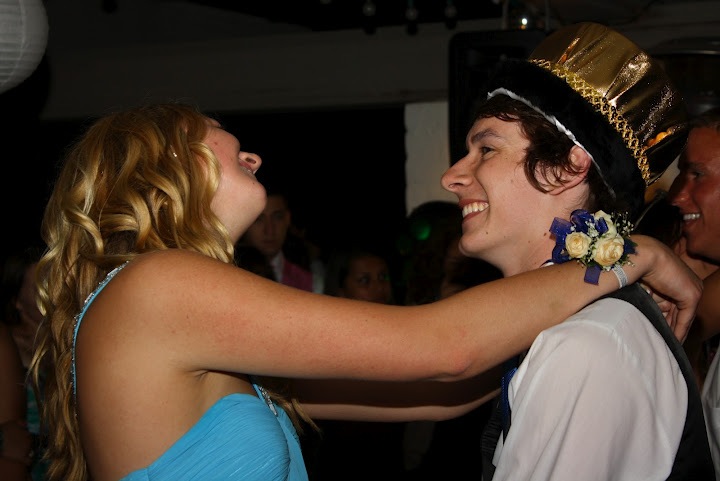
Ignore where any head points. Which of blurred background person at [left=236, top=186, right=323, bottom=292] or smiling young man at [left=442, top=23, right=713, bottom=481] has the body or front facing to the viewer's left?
the smiling young man

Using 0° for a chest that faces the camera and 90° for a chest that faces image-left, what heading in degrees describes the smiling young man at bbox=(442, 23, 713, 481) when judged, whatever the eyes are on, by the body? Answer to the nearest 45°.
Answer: approximately 90°

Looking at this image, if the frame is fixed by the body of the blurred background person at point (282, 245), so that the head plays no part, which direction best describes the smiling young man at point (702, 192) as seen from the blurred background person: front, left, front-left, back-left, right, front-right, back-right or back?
front-left

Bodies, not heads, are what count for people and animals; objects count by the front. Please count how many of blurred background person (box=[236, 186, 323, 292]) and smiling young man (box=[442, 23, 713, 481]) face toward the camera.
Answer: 1

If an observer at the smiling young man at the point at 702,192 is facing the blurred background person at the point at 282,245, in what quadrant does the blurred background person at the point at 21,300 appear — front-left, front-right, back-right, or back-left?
front-left

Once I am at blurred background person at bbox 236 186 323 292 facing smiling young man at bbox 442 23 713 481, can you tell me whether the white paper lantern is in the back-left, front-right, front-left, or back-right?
front-right

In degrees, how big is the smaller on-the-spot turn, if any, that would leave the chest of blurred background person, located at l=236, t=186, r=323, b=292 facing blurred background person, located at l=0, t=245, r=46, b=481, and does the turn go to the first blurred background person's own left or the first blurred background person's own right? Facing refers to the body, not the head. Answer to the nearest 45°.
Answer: approximately 45° to the first blurred background person's own right

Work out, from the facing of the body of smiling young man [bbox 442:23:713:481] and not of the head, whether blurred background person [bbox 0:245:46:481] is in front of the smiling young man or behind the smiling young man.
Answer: in front

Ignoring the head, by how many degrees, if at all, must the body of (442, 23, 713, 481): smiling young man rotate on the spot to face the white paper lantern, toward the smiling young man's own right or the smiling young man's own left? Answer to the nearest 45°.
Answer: approximately 45° to the smiling young man's own right

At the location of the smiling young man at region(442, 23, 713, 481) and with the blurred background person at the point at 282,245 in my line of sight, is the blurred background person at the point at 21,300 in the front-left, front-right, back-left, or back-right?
front-left

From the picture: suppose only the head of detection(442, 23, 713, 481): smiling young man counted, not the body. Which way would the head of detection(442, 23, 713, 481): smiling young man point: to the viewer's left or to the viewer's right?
to the viewer's left

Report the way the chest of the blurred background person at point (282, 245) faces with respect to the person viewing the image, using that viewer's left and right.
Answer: facing the viewer

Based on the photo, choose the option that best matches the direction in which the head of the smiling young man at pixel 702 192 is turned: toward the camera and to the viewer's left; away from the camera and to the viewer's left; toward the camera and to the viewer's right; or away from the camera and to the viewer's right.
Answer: toward the camera and to the viewer's left

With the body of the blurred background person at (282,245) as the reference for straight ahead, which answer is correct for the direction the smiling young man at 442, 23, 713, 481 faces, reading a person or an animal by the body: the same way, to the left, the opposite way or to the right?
to the right
